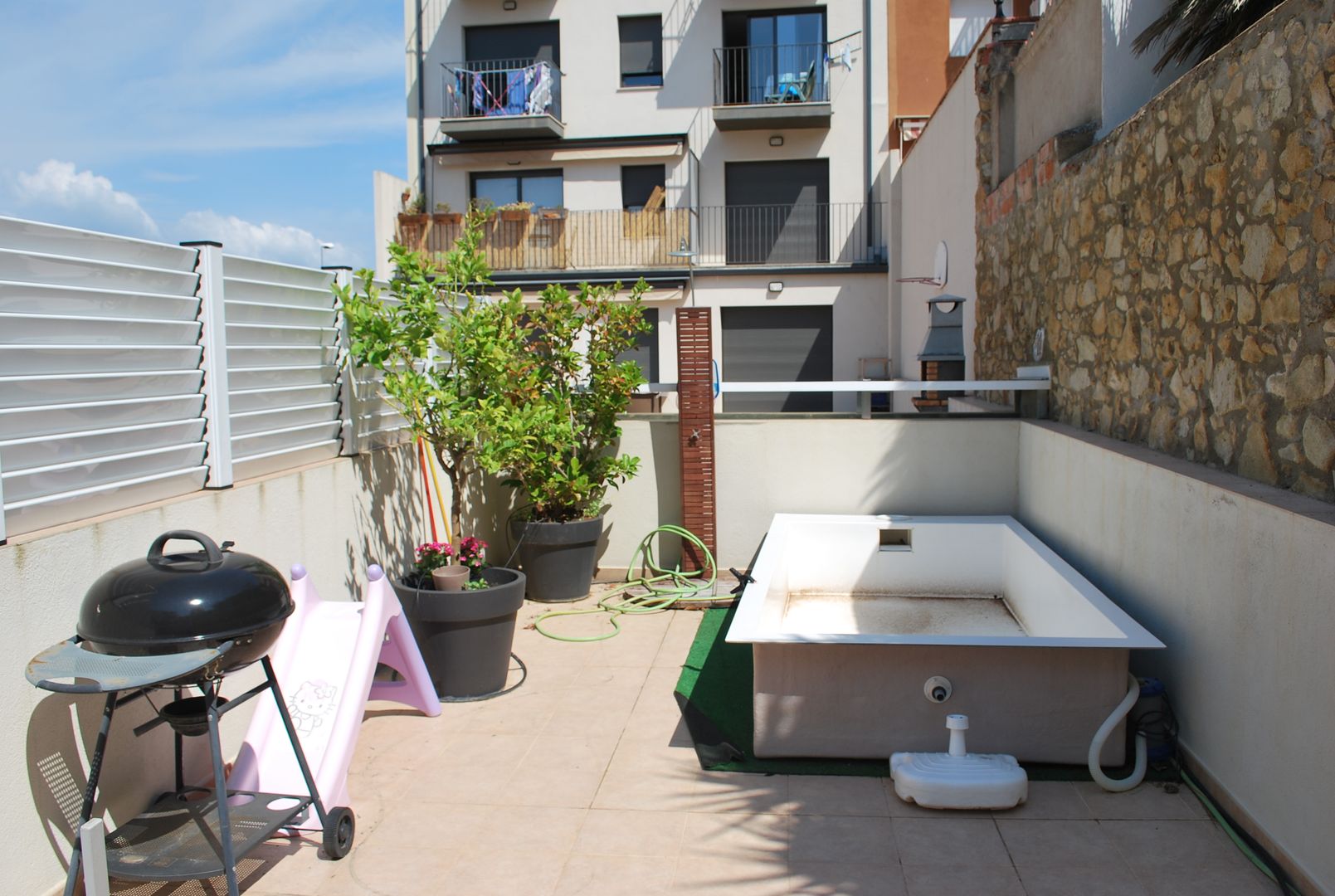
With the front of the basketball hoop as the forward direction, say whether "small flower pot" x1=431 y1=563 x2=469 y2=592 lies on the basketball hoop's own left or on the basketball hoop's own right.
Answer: on the basketball hoop's own left

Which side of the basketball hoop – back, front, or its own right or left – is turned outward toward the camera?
left

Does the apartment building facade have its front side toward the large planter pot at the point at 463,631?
yes

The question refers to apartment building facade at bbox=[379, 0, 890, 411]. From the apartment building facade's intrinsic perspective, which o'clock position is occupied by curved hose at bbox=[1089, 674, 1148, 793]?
The curved hose is roughly at 12 o'clock from the apartment building facade.

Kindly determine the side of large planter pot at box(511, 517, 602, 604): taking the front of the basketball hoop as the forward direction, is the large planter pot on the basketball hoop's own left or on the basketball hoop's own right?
on the basketball hoop's own left

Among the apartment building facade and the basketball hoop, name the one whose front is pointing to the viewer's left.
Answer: the basketball hoop

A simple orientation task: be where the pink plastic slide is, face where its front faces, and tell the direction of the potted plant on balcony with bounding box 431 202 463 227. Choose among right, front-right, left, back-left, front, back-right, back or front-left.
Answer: back-right

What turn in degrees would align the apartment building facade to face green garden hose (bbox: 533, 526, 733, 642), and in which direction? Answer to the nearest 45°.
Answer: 0° — it already faces it

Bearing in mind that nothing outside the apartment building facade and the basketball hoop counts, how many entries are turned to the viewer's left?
1
